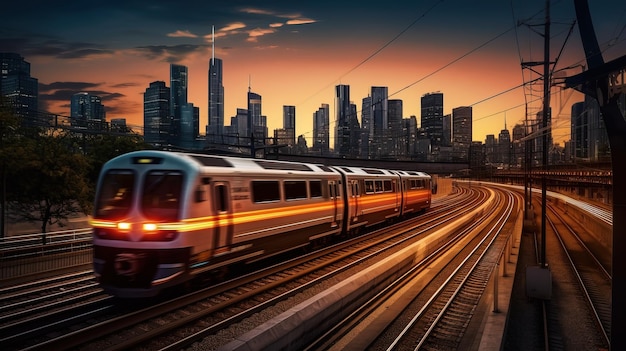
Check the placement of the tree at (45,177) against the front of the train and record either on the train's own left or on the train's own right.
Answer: on the train's own right

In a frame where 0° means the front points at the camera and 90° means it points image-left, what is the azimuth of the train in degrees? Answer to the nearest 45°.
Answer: approximately 45°

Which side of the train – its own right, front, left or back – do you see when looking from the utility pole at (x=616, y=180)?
left

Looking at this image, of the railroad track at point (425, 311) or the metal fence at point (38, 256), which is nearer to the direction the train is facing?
the metal fence

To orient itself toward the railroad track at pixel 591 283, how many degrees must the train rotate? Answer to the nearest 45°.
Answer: approximately 135° to its left

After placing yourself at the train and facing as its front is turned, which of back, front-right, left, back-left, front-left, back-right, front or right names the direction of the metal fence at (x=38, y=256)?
right
